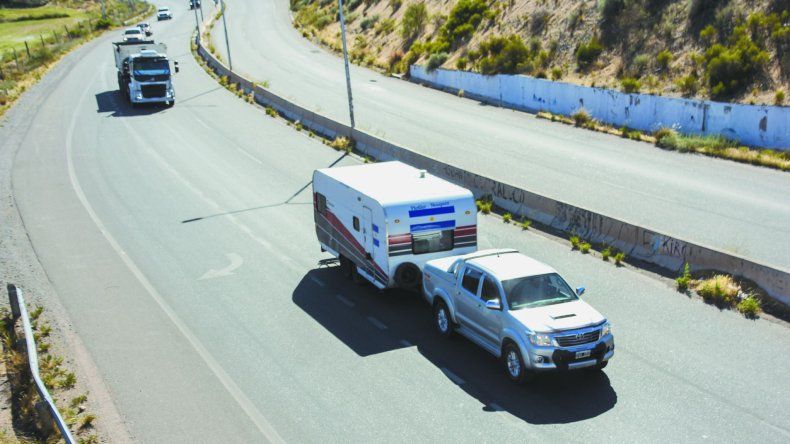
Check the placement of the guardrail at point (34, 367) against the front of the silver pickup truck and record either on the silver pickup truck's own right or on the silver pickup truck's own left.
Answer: on the silver pickup truck's own right

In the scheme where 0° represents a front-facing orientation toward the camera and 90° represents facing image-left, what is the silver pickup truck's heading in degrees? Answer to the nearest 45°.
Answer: approximately 315°

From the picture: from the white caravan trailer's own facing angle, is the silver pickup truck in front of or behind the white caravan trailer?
in front

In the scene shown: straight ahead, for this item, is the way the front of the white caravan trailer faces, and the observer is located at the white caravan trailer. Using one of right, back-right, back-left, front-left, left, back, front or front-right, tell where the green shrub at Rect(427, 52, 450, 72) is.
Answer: back-left

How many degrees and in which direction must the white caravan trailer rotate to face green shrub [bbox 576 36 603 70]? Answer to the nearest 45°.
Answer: approximately 90° to its left

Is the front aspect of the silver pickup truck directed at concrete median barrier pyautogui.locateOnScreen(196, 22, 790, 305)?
no

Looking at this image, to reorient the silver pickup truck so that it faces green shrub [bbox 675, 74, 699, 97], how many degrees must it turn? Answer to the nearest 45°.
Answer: approximately 135° to its left

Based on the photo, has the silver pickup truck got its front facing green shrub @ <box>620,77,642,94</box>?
no

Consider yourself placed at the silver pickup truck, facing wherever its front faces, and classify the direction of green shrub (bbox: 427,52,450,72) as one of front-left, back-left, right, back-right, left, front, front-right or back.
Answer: back-left

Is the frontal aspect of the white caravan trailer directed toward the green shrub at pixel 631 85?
no

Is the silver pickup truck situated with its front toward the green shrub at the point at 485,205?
no

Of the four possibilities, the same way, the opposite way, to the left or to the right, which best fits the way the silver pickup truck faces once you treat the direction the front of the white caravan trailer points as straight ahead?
the same way

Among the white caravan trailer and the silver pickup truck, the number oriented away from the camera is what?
0

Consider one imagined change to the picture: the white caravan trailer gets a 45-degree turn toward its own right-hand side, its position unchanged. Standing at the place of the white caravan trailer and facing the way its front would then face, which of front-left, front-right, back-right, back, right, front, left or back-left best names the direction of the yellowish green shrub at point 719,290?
left

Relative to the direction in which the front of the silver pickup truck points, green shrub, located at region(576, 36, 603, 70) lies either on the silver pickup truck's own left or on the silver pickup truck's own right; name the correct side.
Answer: on the silver pickup truck's own left

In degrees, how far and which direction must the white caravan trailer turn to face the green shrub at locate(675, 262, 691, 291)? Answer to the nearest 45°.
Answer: approximately 45° to its left

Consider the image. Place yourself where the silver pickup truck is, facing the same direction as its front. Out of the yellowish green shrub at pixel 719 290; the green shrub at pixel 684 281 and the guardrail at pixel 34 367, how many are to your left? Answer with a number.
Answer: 2
